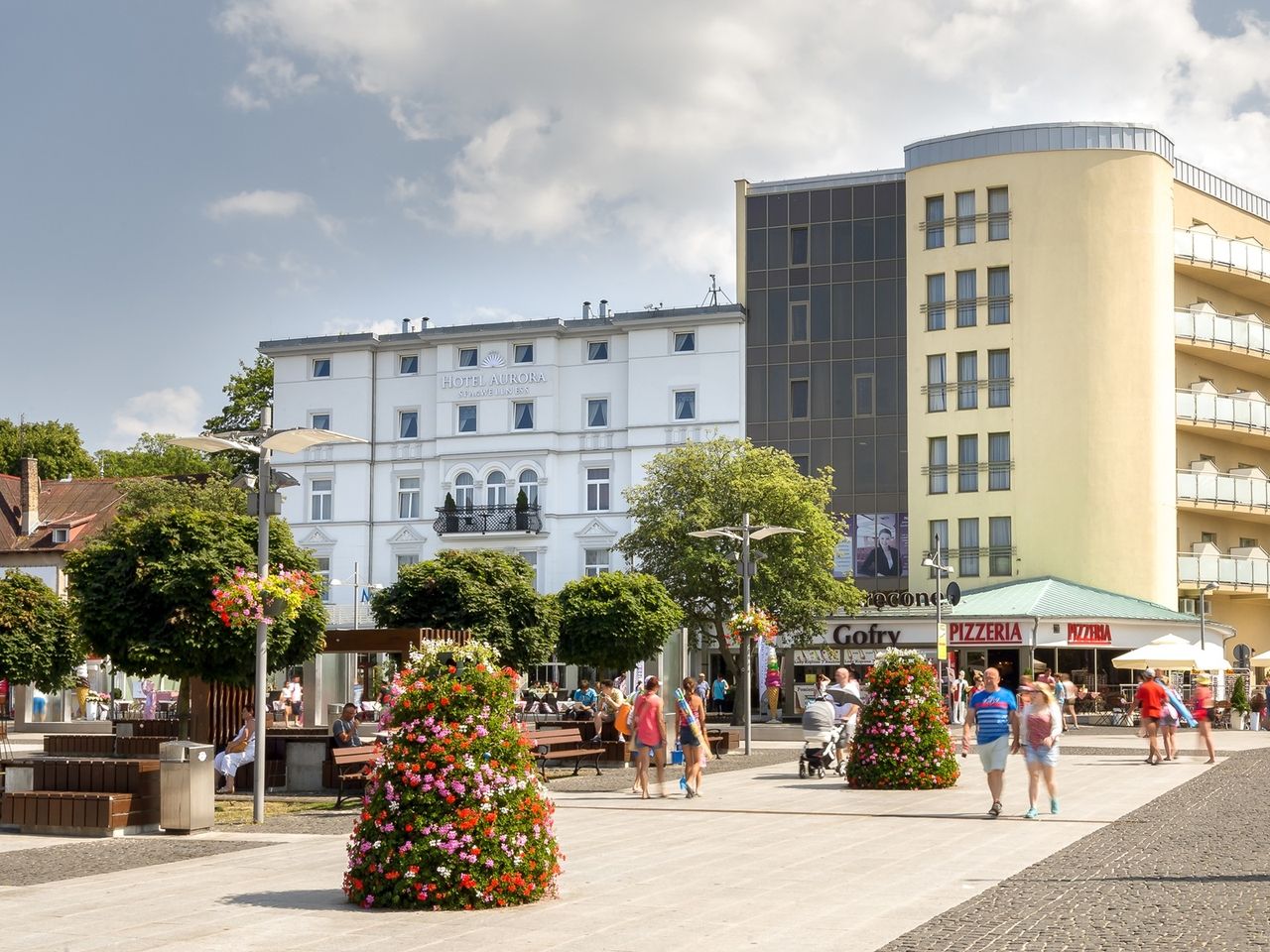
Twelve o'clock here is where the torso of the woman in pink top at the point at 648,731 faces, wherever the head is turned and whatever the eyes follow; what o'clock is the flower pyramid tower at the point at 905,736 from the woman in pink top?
The flower pyramid tower is roughly at 3 o'clock from the woman in pink top.

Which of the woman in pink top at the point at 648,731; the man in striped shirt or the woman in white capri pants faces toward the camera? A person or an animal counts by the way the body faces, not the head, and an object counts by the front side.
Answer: the man in striped shirt

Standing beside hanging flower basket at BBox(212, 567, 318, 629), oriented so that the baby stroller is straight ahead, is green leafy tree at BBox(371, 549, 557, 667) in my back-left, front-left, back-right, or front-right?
front-left

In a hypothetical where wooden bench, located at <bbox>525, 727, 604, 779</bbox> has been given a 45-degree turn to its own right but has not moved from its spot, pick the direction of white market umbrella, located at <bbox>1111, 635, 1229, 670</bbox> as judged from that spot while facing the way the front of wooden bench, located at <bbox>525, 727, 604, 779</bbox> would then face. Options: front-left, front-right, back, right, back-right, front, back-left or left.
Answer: back-left

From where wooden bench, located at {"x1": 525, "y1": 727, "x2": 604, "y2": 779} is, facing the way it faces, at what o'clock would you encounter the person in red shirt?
The person in red shirt is roughly at 10 o'clock from the wooden bench.

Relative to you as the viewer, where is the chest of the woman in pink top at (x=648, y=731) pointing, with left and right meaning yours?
facing away from the viewer

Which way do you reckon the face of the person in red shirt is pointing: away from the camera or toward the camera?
away from the camera

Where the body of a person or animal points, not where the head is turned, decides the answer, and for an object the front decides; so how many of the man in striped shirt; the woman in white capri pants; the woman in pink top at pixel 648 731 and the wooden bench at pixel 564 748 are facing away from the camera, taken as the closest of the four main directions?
1

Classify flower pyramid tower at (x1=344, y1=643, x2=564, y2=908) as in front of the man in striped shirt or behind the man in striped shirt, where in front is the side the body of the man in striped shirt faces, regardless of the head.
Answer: in front
